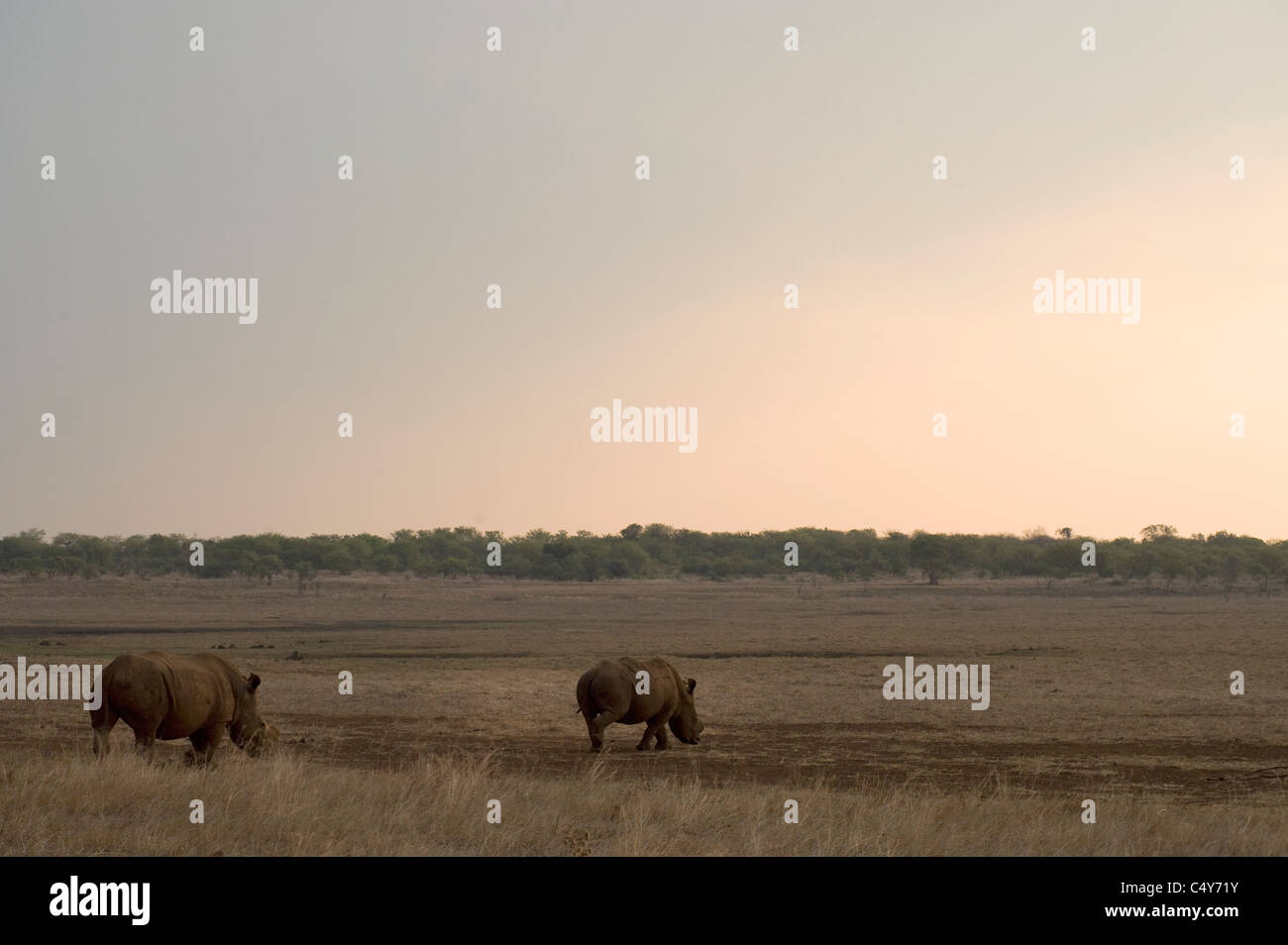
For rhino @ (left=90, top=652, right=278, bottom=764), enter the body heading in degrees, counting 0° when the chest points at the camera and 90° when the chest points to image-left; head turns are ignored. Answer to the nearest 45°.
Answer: approximately 270°

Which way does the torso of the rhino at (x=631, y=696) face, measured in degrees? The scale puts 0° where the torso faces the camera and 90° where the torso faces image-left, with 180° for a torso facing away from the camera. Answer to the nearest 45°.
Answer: approximately 225°
